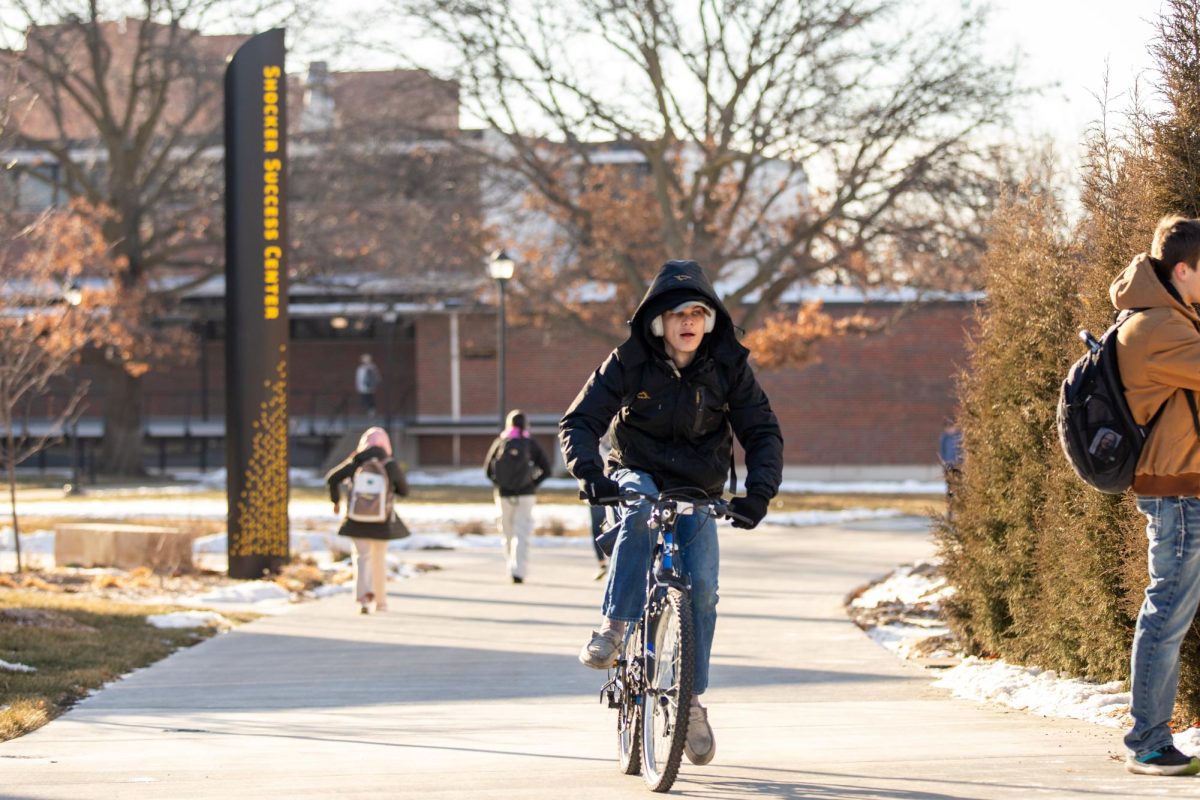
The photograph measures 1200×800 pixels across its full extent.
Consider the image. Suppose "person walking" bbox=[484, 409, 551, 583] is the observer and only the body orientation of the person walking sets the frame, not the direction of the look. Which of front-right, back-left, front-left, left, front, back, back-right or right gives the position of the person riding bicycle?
back

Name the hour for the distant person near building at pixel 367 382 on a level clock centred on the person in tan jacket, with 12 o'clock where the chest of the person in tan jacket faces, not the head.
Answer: The distant person near building is roughly at 8 o'clock from the person in tan jacket.

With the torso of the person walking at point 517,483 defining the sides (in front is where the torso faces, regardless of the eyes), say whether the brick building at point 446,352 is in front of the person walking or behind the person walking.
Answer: in front

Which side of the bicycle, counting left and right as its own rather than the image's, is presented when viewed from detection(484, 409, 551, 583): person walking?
back

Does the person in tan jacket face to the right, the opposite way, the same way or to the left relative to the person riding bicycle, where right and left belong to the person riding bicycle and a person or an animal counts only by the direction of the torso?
to the left

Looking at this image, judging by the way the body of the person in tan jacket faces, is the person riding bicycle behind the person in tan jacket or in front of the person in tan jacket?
behind

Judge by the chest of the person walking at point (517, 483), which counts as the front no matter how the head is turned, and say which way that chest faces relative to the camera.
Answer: away from the camera

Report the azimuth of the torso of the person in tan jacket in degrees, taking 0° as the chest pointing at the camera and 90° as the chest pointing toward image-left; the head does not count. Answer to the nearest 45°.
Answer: approximately 270°

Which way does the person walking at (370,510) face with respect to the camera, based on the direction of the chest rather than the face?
away from the camera

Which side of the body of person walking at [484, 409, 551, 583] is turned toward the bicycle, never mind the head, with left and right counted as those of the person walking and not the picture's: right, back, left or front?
back

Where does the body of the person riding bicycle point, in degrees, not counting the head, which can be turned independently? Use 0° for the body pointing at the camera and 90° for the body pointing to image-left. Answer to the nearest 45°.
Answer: approximately 0°

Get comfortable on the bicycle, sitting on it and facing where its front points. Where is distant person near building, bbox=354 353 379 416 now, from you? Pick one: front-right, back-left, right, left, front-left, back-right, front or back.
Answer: back

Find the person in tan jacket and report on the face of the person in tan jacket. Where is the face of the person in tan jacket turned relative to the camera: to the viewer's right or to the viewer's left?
to the viewer's right

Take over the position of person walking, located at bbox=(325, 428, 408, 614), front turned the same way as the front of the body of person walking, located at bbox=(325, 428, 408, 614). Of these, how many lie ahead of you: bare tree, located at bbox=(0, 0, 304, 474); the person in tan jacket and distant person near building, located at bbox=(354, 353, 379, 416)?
2
